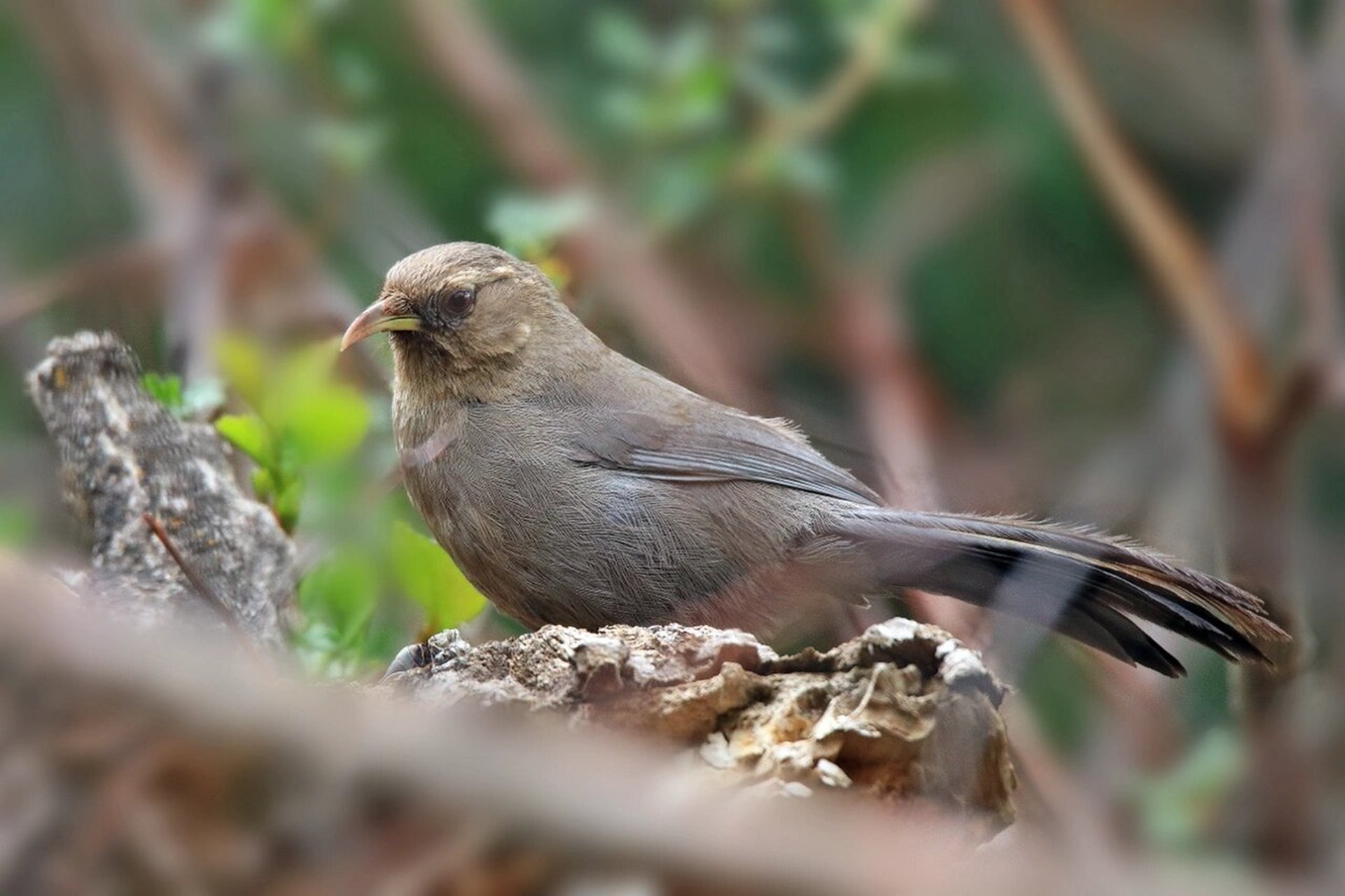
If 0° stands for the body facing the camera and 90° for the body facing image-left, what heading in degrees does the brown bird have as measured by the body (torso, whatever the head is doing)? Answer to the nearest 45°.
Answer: approximately 90°

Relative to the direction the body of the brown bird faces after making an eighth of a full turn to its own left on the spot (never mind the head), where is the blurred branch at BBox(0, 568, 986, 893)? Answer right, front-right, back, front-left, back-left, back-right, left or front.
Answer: front-left

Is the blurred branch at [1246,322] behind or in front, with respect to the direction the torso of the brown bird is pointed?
behind

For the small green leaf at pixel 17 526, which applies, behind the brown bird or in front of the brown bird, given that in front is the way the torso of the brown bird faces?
in front

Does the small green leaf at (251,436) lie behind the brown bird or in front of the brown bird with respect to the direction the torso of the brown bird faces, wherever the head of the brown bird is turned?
in front

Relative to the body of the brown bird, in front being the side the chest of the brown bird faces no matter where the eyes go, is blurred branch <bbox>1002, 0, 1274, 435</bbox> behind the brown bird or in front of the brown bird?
behind
